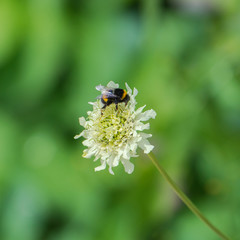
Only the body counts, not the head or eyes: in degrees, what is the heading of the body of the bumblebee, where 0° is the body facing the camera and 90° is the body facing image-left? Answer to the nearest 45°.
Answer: approximately 270°
